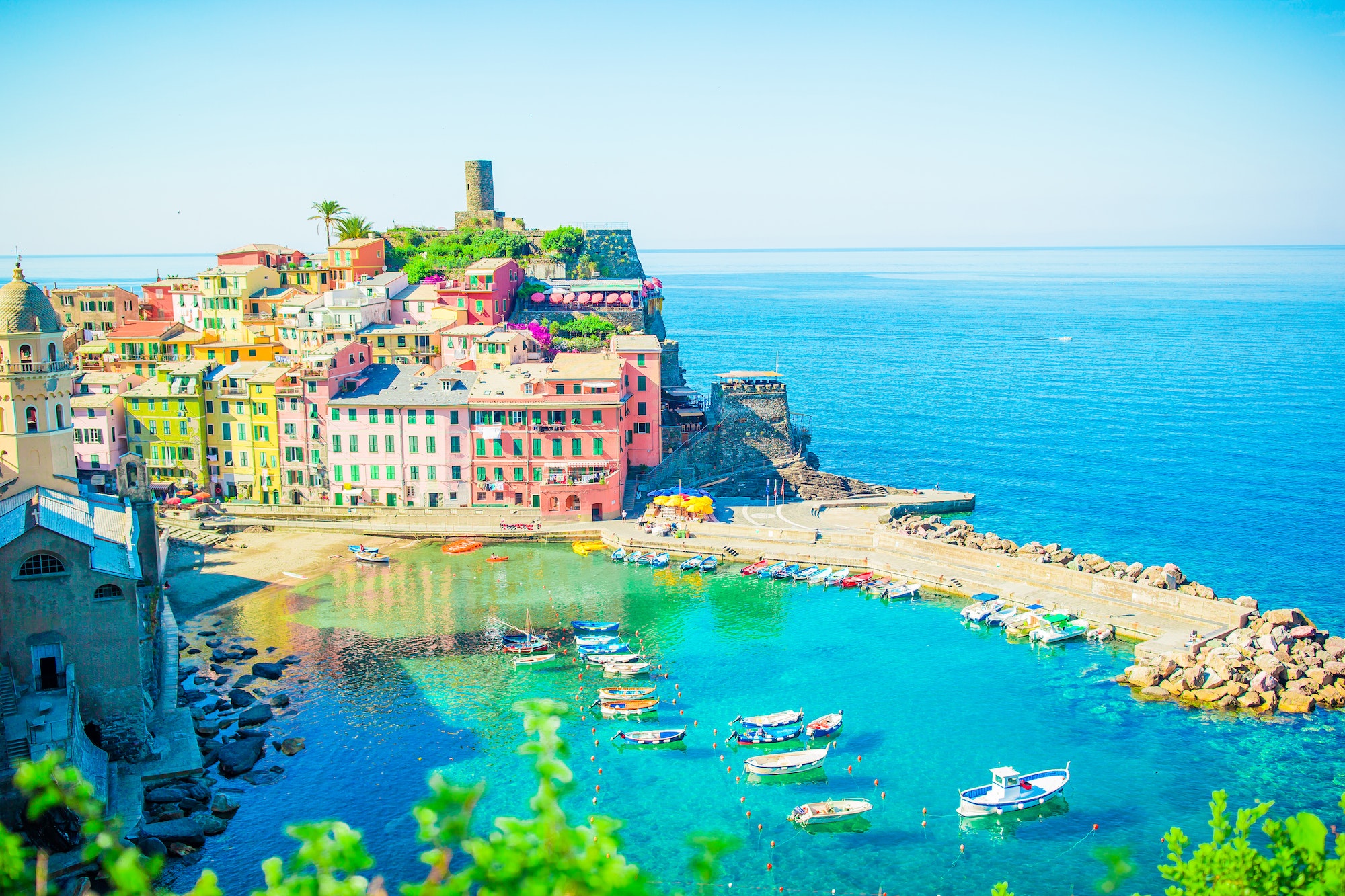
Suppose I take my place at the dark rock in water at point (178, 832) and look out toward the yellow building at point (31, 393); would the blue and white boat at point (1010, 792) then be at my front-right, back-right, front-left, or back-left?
back-right

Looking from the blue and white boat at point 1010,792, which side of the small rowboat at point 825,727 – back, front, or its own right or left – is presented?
right

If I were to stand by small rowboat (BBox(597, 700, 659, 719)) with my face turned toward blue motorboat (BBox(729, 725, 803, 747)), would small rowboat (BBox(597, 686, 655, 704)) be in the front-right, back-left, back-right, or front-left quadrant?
back-left

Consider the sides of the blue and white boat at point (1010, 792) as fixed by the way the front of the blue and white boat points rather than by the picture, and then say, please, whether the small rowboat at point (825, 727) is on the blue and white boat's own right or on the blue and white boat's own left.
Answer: on the blue and white boat's own left

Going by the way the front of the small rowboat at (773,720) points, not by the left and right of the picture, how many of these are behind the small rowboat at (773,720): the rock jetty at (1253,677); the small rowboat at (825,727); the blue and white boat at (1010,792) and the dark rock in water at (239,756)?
1

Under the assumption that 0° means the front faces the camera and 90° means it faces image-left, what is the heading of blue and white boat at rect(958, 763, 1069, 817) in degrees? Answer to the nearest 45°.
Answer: approximately 225°

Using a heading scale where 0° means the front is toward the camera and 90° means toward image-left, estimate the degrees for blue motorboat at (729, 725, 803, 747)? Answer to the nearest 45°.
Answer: approximately 270°
